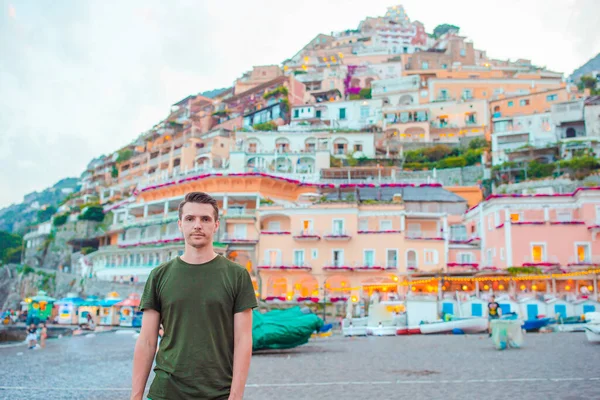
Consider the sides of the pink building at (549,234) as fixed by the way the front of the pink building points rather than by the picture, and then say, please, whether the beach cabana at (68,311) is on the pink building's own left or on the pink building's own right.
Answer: on the pink building's own right

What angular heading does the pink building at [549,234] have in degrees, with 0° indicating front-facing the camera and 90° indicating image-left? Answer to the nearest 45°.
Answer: approximately 0°

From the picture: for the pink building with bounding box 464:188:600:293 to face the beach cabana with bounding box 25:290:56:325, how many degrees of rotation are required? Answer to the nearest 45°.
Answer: approximately 90° to its right

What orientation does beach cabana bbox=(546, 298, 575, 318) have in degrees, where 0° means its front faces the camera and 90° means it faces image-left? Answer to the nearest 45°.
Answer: approximately 0°

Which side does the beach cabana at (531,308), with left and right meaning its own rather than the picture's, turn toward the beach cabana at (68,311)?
right
